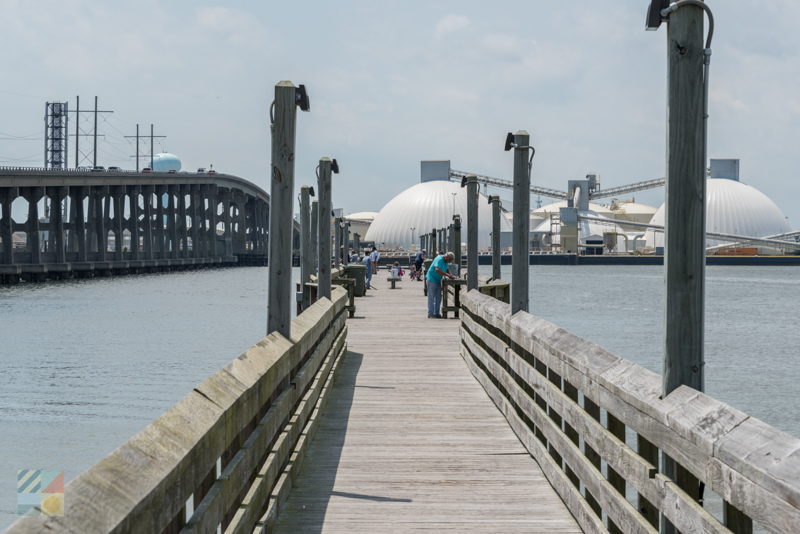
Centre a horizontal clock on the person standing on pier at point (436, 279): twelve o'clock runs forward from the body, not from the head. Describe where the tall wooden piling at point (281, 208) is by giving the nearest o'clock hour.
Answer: The tall wooden piling is roughly at 3 o'clock from the person standing on pier.

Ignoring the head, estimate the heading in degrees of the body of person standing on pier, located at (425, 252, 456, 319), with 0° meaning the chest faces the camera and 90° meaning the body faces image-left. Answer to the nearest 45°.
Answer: approximately 270°

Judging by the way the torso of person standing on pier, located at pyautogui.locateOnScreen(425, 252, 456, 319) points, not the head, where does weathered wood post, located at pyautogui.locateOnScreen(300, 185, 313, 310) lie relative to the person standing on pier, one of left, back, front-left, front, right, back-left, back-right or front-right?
back-left

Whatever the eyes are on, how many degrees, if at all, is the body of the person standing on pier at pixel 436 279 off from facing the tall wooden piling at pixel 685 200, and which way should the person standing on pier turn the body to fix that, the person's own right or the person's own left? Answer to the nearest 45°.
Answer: approximately 90° to the person's own right
